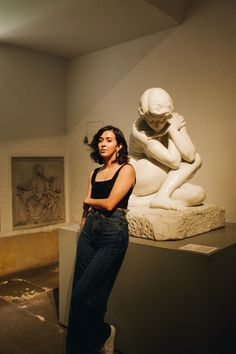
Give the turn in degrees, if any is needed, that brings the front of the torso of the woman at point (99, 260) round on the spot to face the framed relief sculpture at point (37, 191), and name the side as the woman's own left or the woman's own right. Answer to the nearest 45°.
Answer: approximately 135° to the woman's own right

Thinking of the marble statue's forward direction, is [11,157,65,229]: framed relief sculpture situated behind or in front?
behind

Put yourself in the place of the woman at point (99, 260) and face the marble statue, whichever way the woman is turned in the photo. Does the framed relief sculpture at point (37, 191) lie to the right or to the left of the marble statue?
left

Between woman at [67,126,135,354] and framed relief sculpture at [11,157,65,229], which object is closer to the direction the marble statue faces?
the woman

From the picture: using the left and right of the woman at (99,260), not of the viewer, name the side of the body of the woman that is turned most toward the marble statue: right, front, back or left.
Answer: back

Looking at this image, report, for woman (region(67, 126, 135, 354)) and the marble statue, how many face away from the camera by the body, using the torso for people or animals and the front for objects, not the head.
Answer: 0

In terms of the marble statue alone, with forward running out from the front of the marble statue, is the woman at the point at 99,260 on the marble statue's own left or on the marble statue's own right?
on the marble statue's own right

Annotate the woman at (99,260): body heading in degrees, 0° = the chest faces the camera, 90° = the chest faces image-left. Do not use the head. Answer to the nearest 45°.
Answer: approximately 45°
